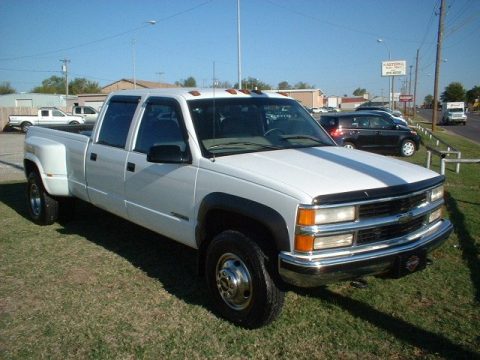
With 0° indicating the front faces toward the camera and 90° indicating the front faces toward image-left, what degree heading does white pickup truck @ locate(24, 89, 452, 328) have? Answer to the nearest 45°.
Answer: approximately 315°

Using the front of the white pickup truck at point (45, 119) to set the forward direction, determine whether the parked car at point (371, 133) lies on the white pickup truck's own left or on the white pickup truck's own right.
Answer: on the white pickup truck's own right

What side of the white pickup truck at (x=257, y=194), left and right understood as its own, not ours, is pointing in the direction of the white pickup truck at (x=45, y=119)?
back

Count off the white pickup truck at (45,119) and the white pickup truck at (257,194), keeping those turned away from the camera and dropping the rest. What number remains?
0

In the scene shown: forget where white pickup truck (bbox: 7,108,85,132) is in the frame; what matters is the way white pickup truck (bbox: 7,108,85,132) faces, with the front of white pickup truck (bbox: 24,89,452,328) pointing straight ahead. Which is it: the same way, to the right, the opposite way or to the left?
to the left

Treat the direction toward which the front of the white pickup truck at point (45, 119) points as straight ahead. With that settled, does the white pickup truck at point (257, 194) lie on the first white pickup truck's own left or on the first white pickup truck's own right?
on the first white pickup truck's own right

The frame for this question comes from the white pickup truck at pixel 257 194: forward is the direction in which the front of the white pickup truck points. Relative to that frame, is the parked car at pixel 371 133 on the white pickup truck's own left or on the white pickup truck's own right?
on the white pickup truck's own left

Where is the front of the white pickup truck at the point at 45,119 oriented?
to the viewer's right
